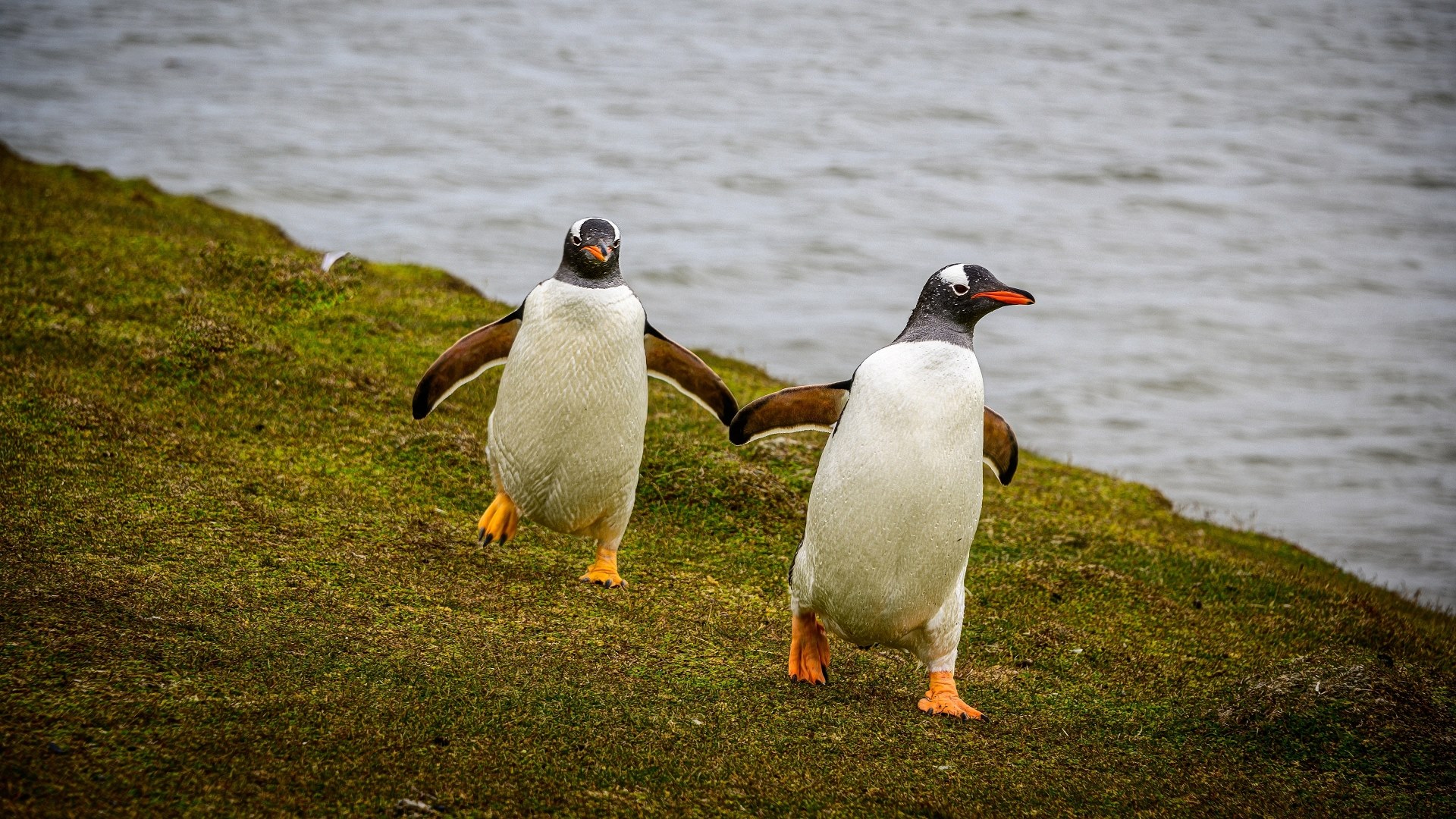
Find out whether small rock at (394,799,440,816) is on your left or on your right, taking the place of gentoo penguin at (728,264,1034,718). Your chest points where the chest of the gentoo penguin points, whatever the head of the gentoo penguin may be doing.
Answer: on your right

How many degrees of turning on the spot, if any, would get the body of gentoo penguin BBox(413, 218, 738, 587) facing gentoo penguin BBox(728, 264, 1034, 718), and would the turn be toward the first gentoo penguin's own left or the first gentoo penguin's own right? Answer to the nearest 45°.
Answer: approximately 45° to the first gentoo penguin's own left

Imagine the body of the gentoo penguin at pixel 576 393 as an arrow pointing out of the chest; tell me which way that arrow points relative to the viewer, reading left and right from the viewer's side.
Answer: facing the viewer

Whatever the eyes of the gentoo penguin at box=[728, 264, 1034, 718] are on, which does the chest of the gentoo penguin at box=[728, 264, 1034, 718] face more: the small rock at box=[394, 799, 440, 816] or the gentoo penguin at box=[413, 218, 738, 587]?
the small rock

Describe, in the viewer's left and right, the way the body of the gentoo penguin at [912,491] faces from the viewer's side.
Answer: facing the viewer and to the right of the viewer

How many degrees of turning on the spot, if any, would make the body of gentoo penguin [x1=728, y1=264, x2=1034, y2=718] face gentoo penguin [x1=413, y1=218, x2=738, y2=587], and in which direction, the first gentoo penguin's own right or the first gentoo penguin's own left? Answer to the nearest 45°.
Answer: approximately 180°

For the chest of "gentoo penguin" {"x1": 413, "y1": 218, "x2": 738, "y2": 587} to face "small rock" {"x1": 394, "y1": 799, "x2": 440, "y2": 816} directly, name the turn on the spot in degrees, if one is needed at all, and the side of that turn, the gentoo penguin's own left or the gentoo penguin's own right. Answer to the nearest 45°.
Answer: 0° — it already faces it

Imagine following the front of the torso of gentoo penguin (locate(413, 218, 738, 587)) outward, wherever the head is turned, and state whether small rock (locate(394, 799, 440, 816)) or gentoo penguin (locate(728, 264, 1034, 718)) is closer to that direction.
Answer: the small rock

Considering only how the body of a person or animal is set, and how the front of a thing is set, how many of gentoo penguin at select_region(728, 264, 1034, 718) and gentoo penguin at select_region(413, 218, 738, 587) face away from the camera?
0

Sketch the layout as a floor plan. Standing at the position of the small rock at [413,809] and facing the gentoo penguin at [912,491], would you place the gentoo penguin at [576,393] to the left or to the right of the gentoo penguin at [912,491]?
left
